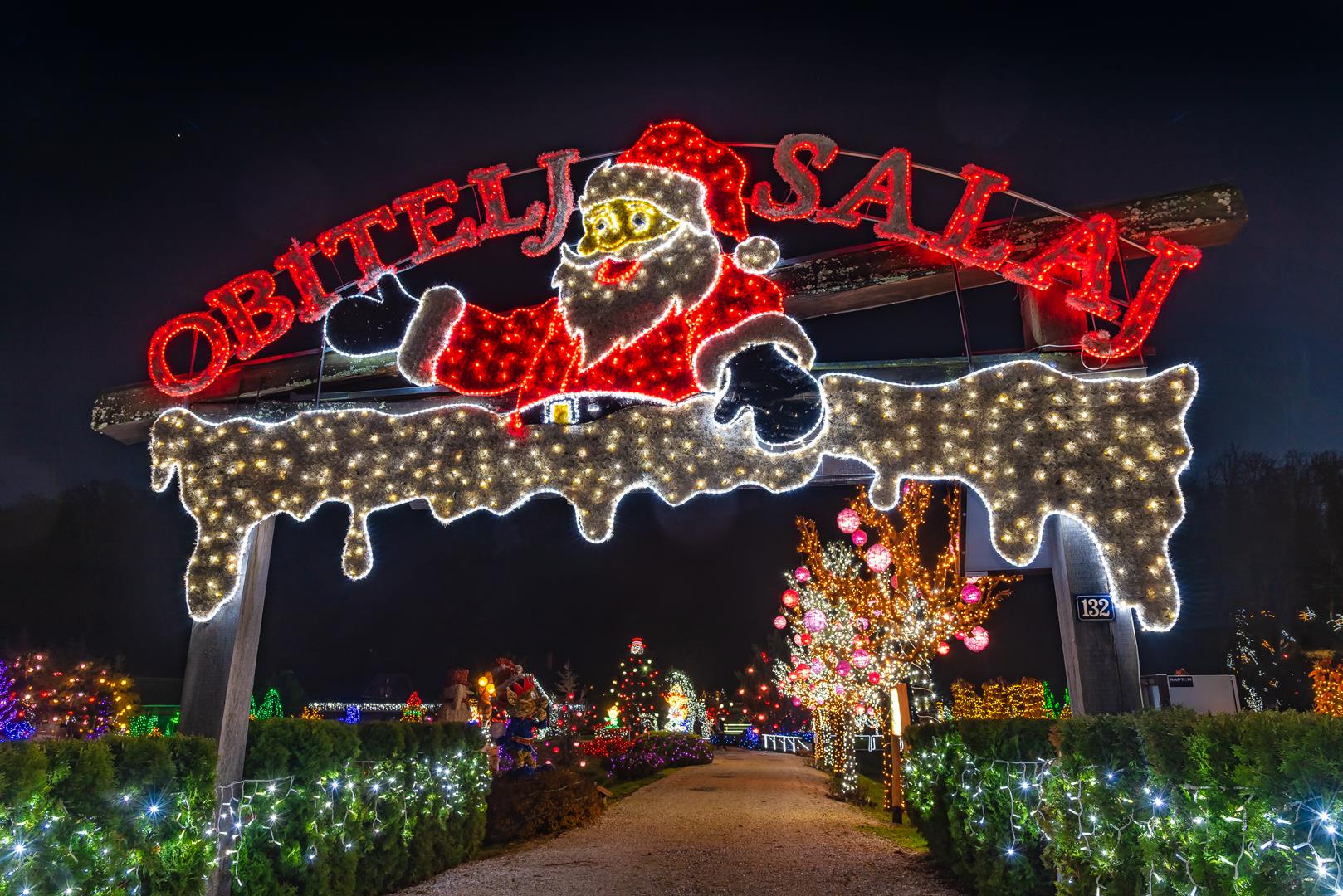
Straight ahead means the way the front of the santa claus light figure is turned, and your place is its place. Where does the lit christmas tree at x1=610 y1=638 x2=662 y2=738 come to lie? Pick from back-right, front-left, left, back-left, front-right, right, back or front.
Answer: back-right

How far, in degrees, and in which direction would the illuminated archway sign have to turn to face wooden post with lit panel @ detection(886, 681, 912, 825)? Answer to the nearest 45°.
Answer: approximately 135° to its left

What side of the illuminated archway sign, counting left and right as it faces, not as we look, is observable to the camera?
front

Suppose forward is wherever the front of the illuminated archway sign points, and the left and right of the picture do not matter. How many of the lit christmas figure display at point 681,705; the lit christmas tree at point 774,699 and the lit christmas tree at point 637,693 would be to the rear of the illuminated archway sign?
3

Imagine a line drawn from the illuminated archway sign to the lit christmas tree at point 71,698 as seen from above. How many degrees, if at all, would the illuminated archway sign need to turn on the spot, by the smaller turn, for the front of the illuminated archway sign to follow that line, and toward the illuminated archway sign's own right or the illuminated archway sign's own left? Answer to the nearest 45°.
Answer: approximately 135° to the illuminated archway sign's own right

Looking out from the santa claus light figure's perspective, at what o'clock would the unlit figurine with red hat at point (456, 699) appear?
The unlit figurine with red hat is roughly at 4 o'clock from the santa claus light figure.

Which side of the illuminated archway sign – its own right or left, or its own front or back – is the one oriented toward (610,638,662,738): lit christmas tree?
back

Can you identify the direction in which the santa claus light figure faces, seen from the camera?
facing the viewer and to the left of the viewer

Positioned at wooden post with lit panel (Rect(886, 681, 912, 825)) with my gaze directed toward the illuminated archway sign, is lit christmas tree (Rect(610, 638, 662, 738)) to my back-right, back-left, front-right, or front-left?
back-right

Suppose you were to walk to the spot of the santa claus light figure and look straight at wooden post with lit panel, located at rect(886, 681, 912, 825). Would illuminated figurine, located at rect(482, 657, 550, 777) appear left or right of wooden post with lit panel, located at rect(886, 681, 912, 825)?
left

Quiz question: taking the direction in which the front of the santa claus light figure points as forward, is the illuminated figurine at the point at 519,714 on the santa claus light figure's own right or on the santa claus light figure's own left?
on the santa claus light figure's own right

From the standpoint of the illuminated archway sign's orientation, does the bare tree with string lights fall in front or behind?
behind

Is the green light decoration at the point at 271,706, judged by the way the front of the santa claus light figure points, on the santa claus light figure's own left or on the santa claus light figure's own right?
on the santa claus light figure's own right

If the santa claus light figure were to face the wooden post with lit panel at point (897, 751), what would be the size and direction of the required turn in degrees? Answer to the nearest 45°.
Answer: approximately 180°

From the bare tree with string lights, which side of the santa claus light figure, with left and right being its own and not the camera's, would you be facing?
back
